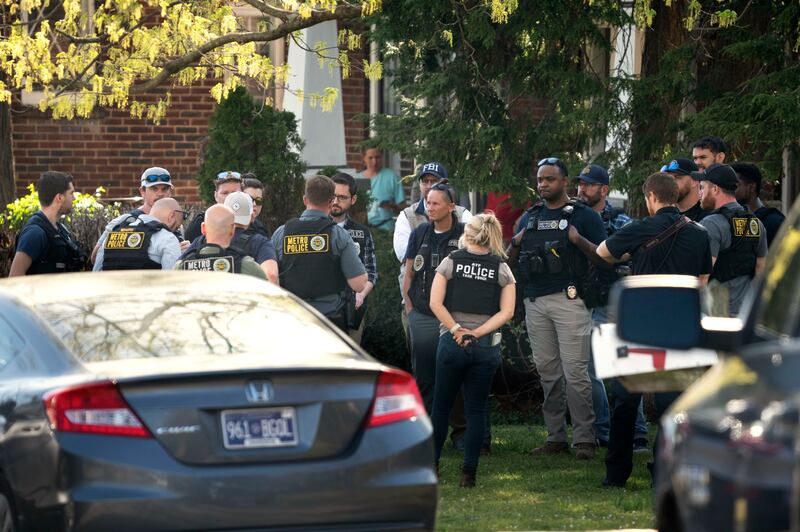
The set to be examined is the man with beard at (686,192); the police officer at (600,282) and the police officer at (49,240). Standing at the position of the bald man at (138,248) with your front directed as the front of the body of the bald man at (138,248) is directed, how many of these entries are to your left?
1

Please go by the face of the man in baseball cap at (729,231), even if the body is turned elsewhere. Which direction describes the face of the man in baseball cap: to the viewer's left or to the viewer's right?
to the viewer's left

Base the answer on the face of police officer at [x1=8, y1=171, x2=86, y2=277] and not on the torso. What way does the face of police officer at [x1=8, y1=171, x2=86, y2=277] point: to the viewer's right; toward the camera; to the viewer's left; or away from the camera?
to the viewer's right

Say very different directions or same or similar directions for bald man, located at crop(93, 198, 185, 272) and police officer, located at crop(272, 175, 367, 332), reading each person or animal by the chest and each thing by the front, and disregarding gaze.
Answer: same or similar directions

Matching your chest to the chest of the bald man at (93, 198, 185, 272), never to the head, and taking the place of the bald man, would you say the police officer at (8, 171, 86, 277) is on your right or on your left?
on your left

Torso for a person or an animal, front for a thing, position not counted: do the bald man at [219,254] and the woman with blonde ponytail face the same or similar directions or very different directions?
same or similar directions

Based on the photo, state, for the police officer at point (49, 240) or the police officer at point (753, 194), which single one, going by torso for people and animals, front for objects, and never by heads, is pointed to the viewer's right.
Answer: the police officer at point (49, 240)

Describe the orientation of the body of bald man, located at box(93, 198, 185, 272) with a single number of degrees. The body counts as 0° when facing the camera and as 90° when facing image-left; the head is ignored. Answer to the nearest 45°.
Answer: approximately 225°

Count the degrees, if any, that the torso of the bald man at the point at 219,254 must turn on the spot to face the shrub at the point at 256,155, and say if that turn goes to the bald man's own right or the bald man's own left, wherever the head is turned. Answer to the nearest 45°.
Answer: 0° — they already face it

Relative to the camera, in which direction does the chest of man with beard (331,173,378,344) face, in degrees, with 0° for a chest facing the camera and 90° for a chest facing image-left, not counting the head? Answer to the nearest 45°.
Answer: approximately 45°

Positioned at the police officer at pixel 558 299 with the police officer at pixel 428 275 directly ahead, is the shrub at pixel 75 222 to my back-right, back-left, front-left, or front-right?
front-right

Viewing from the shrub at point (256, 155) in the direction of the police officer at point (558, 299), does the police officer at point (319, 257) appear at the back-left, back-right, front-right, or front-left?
front-right

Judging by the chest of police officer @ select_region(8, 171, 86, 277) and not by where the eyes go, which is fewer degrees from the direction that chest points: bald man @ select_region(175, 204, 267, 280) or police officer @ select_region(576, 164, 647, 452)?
the police officer

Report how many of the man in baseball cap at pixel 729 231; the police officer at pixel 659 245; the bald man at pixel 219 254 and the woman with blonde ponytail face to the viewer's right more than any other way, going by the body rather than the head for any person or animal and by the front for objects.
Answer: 0

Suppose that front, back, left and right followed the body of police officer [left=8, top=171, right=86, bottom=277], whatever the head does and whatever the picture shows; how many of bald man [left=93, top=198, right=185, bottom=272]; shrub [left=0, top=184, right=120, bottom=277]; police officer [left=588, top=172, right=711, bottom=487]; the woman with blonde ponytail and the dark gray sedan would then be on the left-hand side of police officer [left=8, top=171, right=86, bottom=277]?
1

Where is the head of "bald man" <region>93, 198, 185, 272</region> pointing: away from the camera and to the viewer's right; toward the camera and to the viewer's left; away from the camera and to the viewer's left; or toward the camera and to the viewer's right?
away from the camera and to the viewer's right
